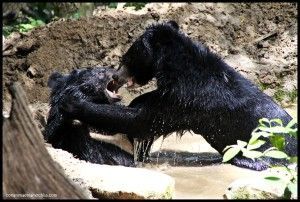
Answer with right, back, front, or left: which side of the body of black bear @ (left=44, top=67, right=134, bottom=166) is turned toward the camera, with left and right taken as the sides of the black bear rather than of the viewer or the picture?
right

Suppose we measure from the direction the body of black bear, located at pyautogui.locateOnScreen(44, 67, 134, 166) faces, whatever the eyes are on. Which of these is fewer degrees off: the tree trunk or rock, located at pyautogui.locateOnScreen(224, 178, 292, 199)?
the rock

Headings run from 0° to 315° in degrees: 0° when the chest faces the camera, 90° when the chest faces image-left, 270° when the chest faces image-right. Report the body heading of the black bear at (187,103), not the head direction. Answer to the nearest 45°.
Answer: approximately 90°

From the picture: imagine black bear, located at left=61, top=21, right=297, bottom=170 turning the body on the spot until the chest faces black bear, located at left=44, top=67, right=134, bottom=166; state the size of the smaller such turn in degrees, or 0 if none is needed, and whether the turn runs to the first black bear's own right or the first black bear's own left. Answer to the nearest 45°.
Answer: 0° — it already faces it

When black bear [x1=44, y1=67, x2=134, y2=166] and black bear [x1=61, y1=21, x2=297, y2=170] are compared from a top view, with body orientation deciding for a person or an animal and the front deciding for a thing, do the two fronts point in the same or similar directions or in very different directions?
very different directions

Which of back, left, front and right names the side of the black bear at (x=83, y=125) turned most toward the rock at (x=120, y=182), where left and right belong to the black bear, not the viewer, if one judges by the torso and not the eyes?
right

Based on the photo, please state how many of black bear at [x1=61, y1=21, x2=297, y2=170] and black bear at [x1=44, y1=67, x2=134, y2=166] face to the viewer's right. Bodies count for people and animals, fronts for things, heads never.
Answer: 1

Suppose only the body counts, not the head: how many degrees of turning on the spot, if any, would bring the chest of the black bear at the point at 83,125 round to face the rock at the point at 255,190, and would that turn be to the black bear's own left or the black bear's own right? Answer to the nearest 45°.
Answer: approximately 45° to the black bear's own right

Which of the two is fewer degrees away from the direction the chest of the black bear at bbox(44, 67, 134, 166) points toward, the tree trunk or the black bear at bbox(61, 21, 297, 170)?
the black bear

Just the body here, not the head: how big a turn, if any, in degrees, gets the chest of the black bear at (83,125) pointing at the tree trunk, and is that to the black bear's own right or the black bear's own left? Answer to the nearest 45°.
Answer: approximately 90° to the black bear's own right
